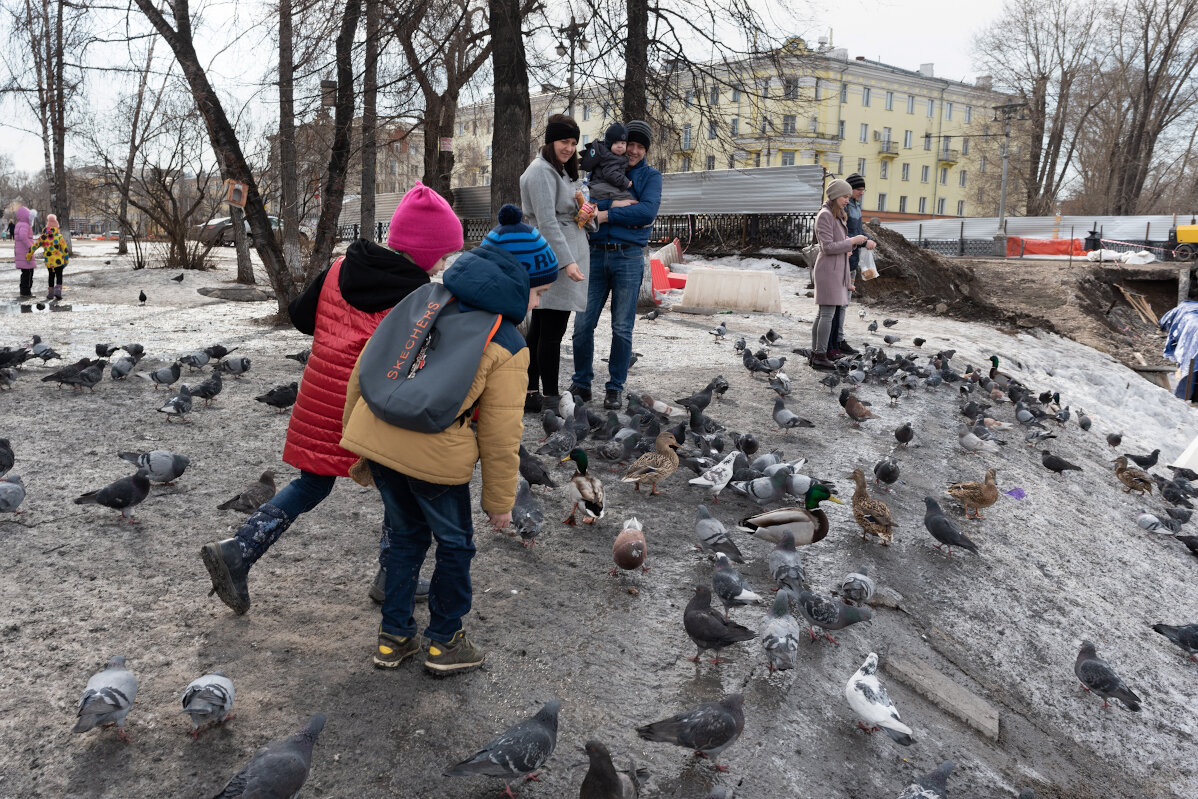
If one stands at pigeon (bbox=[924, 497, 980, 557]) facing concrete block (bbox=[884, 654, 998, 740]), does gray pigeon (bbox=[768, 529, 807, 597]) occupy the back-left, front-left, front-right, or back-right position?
front-right

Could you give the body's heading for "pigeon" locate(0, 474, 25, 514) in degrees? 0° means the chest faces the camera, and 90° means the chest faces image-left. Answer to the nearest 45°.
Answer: approximately 270°

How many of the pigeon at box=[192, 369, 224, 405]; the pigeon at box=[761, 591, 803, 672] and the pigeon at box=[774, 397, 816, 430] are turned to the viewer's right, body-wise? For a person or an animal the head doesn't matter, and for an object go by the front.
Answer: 1

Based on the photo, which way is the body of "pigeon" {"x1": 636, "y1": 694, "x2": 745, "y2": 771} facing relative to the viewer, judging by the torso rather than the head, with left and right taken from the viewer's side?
facing to the right of the viewer

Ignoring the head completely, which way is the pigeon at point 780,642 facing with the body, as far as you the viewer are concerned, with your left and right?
facing away from the viewer

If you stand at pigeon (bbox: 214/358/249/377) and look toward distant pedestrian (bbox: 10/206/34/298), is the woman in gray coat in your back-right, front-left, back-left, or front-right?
back-right

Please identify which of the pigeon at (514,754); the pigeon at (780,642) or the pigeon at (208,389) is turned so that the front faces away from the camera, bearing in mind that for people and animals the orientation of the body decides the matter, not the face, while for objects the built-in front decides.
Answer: the pigeon at (780,642)

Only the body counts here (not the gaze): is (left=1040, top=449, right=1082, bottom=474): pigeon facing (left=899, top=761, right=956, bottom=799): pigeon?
no

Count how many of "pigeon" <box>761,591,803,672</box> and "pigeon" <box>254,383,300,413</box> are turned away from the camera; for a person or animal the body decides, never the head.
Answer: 1

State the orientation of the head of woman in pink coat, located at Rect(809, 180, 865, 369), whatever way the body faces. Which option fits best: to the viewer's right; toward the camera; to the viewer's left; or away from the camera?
to the viewer's right
